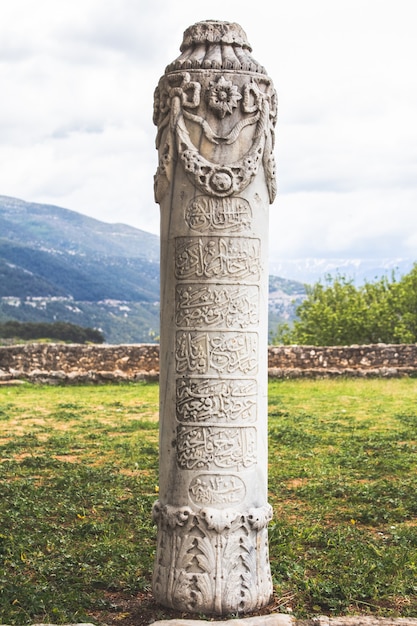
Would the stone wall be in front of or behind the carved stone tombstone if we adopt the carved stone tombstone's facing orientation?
behind

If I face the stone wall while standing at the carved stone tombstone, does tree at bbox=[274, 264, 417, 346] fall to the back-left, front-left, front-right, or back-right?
front-right

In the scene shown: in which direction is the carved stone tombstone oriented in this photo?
toward the camera

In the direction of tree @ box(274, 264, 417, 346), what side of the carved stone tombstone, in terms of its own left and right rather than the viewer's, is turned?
back
